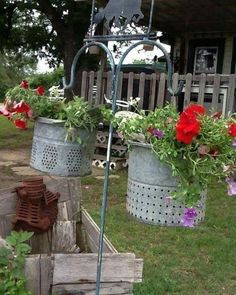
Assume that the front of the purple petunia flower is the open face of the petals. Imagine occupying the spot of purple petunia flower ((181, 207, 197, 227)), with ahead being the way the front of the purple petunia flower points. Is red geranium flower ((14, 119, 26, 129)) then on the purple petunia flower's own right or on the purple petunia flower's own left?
on the purple petunia flower's own right

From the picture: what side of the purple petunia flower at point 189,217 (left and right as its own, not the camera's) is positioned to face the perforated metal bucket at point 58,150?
right

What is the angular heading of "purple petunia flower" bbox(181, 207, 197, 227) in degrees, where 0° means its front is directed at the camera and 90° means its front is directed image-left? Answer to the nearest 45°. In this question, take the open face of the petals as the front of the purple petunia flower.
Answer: approximately 0°

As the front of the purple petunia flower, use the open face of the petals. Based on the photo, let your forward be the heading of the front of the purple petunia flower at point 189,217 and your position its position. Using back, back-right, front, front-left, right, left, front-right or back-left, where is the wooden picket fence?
back
